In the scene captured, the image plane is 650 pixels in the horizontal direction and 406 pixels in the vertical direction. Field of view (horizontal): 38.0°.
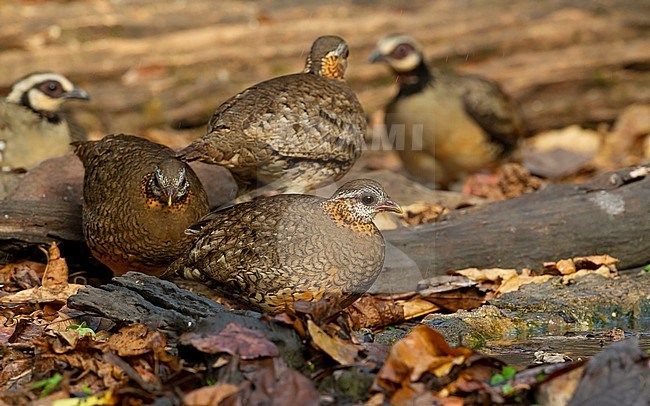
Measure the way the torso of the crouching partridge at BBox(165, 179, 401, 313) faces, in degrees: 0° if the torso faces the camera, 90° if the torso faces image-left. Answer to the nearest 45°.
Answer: approximately 270°

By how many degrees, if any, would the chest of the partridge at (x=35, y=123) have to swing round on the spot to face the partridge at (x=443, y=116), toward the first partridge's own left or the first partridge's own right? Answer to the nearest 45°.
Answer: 0° — it already faces it

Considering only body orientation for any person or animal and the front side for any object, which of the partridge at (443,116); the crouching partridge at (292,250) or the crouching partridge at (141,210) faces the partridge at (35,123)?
the partridge at (443,116)

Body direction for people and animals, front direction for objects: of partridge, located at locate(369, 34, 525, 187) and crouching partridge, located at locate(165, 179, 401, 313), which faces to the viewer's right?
the crouching partridge

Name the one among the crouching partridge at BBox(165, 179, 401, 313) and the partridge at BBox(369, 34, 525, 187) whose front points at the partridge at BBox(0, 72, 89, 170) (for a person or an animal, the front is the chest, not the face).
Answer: the partridge at BBox(369, 34, 525, 187)

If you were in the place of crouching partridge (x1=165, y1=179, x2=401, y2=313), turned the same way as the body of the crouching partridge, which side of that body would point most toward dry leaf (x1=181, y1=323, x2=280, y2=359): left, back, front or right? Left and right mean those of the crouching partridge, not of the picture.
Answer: right

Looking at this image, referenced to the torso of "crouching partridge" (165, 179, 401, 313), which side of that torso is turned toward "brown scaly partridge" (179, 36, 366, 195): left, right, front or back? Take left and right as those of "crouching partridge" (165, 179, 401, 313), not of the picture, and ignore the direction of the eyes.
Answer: left

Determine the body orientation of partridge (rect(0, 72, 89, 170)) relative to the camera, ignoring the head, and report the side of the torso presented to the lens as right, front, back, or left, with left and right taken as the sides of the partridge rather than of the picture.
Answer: right

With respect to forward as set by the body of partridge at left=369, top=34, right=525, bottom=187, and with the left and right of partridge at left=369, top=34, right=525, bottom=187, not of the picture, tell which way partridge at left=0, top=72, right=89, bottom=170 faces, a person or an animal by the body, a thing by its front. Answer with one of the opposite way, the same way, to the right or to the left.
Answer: the opposite way

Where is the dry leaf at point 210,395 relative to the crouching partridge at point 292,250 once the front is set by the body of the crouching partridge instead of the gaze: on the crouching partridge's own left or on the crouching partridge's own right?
on the crouching partridge's own right

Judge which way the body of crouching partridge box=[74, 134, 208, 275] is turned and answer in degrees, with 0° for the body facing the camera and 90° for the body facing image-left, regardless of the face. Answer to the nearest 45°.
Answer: approximately 315°

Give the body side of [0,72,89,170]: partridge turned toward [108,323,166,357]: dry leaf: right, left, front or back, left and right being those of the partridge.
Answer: right
